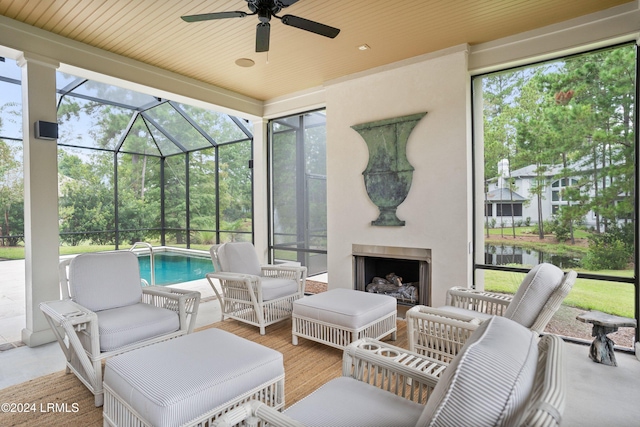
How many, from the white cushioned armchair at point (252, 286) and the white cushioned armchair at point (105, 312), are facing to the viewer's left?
0

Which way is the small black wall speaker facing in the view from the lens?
facing the viewer and to the right of the viewer

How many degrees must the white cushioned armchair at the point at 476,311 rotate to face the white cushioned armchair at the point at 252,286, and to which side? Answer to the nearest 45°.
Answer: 0° — it already faces it

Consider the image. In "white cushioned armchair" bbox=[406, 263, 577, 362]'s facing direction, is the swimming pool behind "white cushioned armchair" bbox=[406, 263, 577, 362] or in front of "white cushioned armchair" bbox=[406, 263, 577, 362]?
in front

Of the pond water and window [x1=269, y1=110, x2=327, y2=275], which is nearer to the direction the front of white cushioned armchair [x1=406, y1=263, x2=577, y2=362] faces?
the window

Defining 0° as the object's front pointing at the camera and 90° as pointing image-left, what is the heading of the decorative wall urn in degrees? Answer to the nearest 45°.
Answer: approximately 45°

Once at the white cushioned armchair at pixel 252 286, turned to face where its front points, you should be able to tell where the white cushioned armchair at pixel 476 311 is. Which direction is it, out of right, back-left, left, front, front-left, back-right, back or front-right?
front

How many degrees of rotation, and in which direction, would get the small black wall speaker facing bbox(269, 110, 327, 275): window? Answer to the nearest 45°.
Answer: approximately 45° to its left

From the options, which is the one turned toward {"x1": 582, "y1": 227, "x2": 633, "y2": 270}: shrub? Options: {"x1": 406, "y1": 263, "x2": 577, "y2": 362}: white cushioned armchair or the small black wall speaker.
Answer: the small black wall speaker

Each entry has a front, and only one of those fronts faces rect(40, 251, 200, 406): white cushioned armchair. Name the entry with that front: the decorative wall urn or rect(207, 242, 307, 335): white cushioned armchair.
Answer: the decorative wall urn

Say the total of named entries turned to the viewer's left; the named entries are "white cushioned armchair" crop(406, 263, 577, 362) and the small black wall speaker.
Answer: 1

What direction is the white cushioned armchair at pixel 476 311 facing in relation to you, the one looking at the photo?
facing to the left of the viewer

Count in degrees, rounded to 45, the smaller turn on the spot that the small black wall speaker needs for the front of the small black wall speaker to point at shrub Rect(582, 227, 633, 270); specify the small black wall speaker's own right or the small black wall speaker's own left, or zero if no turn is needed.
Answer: approximately 90° to the small black wall speaker's own left

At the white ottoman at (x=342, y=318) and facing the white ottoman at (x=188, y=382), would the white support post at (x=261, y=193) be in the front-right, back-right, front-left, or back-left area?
back-right

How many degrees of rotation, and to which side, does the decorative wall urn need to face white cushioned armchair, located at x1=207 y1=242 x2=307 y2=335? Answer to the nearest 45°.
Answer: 0° — it already faces it

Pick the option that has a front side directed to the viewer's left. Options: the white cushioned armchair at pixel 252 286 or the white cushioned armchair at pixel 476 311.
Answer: the white cushioned armchair at pixel 476 311
